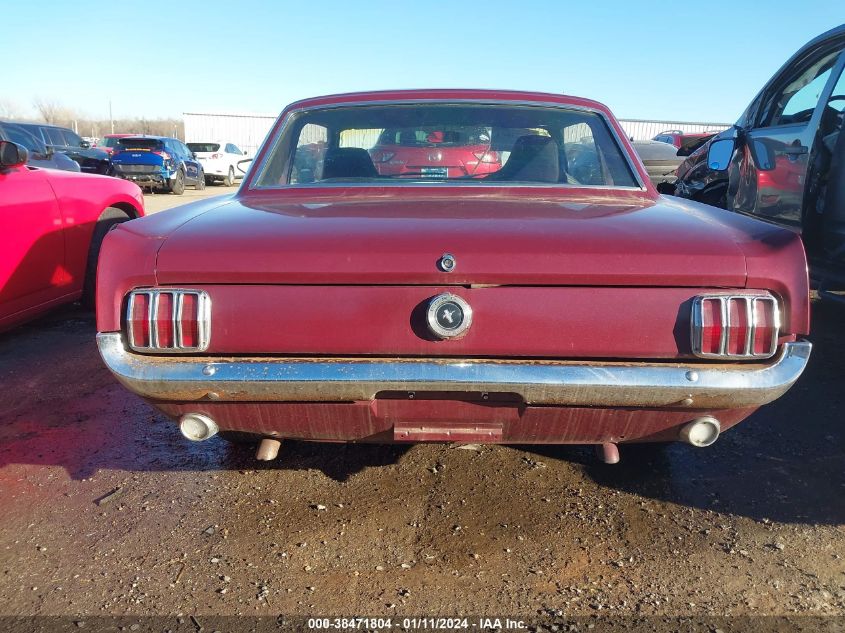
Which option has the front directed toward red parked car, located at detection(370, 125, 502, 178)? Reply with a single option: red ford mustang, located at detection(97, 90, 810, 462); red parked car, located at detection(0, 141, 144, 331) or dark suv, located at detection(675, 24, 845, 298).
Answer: the red ford mustang

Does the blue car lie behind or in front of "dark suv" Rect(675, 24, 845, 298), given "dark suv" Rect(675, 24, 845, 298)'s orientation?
in front

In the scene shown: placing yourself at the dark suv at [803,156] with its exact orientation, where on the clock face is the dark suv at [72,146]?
the dark suv at [72,146] is roughly at 11 o'clock from the dark suv at [803,156].

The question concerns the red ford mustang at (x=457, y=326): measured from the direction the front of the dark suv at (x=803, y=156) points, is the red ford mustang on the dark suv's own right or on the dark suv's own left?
on the dark suv's own left

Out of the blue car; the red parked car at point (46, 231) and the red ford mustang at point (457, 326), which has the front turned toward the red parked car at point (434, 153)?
the red ford mustang

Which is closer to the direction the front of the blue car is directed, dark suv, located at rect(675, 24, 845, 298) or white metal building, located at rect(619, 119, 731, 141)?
the white metal building

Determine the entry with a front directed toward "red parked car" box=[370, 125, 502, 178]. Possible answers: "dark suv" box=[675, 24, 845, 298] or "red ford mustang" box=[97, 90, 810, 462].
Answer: the red ford mustang

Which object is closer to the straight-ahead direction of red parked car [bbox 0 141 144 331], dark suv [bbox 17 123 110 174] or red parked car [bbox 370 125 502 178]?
the dark suv

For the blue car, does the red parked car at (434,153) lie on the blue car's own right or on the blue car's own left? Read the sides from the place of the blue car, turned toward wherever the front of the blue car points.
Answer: on the blue car's own right

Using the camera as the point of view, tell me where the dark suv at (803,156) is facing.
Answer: facing away from the viewer and to the left of the viewer

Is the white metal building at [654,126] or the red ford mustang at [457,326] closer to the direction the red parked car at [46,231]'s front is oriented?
the white metal building

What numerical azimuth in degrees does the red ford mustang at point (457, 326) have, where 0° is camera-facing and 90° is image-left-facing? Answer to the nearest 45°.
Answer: approximately 180°
